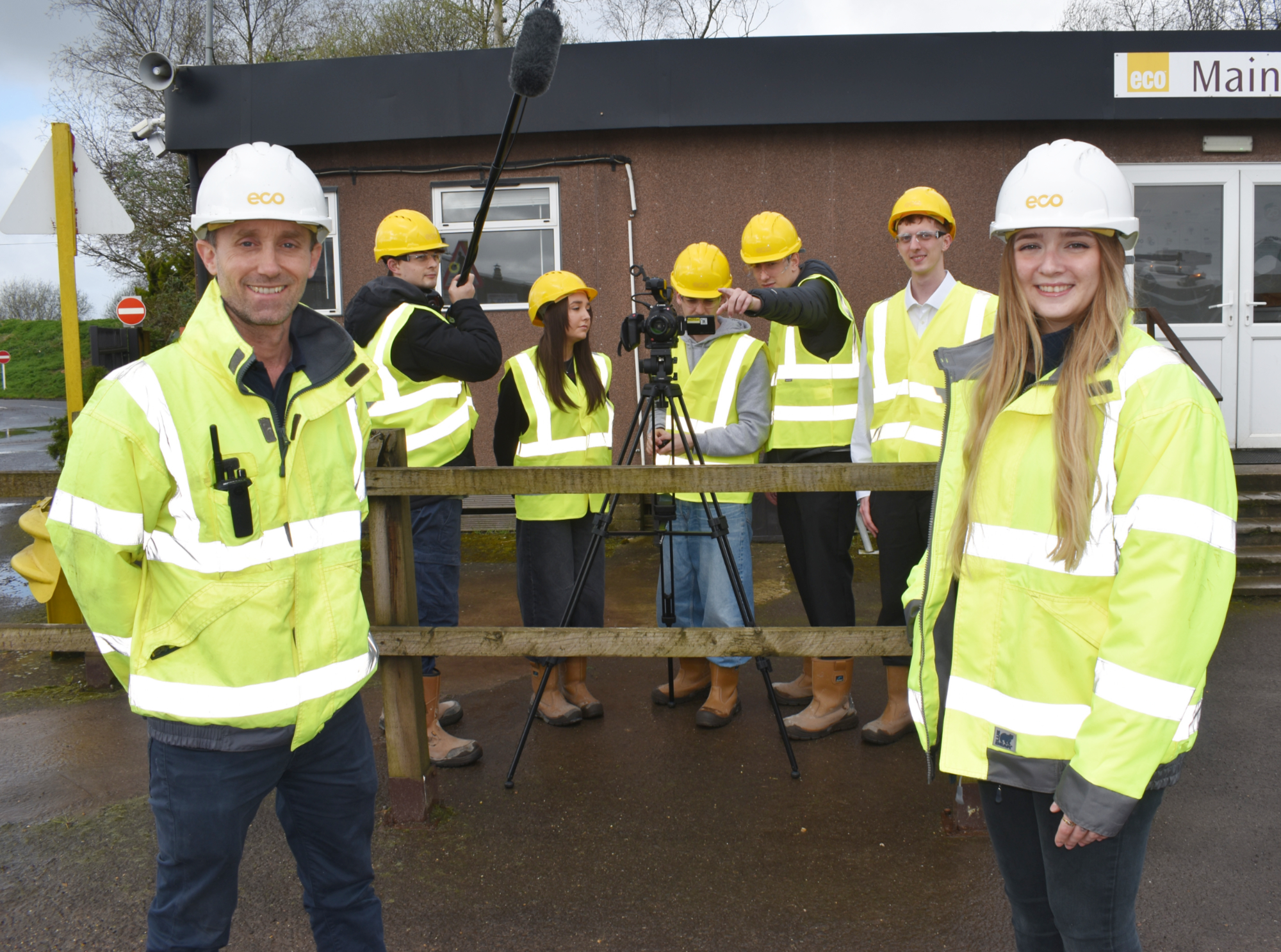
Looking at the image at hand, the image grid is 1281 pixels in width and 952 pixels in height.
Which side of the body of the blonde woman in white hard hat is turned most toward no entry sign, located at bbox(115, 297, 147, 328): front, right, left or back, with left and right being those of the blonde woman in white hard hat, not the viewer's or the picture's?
right

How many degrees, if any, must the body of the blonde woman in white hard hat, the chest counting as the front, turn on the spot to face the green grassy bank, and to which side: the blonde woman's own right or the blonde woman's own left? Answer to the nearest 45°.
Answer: approximately 90° to the blonde woman's own right

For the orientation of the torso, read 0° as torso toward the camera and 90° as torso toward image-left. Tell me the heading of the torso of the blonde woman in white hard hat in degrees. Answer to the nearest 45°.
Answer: approximately 45°

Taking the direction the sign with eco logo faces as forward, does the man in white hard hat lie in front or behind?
in front

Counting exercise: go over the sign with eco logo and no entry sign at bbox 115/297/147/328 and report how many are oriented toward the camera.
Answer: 2

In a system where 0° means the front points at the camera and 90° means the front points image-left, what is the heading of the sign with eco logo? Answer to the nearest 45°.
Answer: approximately 0°

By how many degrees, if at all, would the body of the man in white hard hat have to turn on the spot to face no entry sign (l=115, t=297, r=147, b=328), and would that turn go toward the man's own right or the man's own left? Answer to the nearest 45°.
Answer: approximately 135° to the man's own left

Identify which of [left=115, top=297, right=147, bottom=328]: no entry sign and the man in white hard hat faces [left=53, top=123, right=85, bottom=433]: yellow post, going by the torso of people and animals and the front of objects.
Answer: the no entry sign

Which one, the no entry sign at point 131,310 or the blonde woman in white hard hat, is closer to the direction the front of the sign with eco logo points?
the blonde woman in white hard hat
